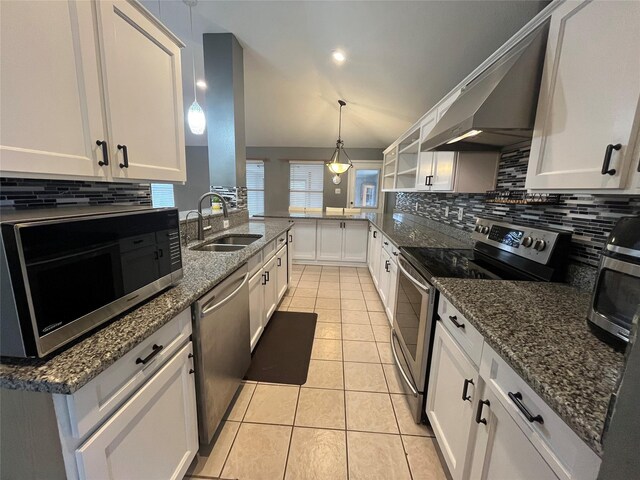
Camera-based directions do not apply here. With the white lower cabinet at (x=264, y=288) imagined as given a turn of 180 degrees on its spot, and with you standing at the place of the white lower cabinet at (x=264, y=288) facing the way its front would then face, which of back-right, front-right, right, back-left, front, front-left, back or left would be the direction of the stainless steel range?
back-left

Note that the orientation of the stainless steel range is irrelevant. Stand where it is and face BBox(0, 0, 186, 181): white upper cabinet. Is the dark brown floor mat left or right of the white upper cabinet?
right

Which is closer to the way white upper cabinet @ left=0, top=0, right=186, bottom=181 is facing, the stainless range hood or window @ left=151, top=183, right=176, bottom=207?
the stainless range hood

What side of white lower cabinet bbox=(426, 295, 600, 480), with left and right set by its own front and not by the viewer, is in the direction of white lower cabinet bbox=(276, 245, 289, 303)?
right

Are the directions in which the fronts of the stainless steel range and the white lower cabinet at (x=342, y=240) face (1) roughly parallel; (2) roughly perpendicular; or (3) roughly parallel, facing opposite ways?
roughly perpendicular

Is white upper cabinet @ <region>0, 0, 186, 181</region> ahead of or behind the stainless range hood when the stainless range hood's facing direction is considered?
ahead

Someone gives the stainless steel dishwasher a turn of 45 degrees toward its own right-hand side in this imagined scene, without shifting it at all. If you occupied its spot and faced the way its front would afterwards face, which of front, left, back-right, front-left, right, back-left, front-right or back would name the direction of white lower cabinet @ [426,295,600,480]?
front-left

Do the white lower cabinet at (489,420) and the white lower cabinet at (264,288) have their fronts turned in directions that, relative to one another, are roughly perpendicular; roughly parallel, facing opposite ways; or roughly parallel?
roughly parallel, facing opposite ways

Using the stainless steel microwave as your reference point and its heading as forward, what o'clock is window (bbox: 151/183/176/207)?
The window is roughly at 8 o'clock from the stainless steel microwave.

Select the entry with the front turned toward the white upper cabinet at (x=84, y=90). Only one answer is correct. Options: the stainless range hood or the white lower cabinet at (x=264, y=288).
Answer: the stainless range hood

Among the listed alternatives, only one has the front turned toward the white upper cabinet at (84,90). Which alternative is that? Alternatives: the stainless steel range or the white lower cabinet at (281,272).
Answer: the stainless steel range

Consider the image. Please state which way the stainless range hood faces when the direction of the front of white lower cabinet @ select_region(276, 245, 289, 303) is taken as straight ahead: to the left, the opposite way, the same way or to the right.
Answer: the opposite way

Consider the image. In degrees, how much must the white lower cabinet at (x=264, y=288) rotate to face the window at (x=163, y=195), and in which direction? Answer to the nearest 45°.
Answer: approximately 135° to its left

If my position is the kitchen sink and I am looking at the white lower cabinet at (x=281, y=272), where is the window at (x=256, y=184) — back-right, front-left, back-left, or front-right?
front-left

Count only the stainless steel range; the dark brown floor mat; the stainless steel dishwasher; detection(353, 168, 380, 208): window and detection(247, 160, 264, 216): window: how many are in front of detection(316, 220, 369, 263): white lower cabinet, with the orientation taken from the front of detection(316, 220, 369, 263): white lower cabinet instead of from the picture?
3

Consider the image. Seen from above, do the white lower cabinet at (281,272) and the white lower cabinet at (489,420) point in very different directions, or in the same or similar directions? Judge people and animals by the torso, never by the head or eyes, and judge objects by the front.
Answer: very different directions

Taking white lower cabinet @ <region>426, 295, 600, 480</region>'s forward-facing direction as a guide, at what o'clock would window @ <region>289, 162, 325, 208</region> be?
The window is roughly at 3 o'clock from the white lower cabinet.

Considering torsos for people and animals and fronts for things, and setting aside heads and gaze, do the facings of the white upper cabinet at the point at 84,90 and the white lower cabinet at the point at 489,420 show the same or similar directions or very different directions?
very different directions

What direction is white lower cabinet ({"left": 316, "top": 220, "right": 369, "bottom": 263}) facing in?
toward the camera

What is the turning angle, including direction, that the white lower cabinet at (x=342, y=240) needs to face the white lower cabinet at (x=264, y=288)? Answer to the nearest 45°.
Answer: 0° — it already faces it

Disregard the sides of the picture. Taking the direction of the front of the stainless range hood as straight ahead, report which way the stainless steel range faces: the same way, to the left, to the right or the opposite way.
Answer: the same way

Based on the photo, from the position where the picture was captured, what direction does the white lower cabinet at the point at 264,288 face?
facing to the right of the viewer

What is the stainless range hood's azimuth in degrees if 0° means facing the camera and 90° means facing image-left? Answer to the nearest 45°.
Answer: approximately 45°
